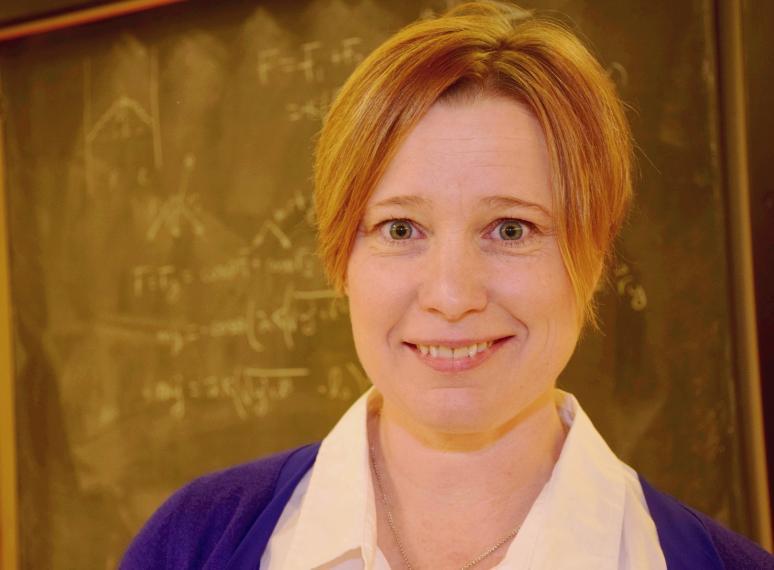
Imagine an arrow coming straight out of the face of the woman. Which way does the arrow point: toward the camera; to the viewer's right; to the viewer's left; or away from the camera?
toward the camera

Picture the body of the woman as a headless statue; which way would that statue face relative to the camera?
toward the camera
